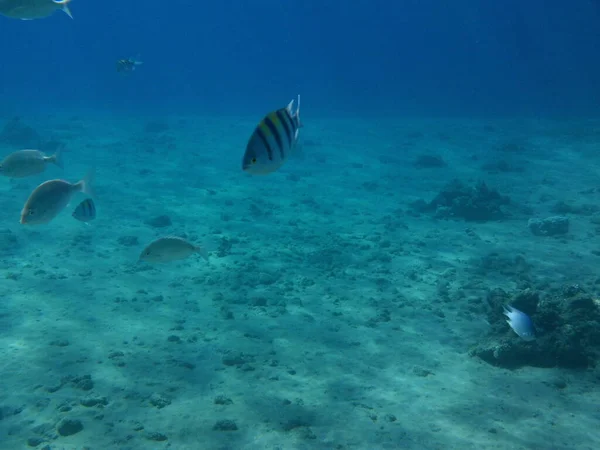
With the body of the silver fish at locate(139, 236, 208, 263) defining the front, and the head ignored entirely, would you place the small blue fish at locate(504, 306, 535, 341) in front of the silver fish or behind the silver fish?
behind

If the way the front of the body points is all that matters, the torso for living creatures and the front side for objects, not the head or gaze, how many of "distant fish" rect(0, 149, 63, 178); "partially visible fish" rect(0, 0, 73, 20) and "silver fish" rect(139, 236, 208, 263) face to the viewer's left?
3

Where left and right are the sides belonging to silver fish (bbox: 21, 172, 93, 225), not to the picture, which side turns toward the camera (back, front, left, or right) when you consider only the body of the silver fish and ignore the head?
left

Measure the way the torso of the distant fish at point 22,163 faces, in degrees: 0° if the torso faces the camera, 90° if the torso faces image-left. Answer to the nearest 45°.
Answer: approximately 90°

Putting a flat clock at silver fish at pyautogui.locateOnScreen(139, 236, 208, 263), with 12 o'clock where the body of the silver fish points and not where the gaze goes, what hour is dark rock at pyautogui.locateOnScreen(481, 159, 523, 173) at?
The dark rock is roughly at 5 o'clock from the silver fish.

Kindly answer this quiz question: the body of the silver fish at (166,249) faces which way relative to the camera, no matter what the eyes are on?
to the viewer's left
